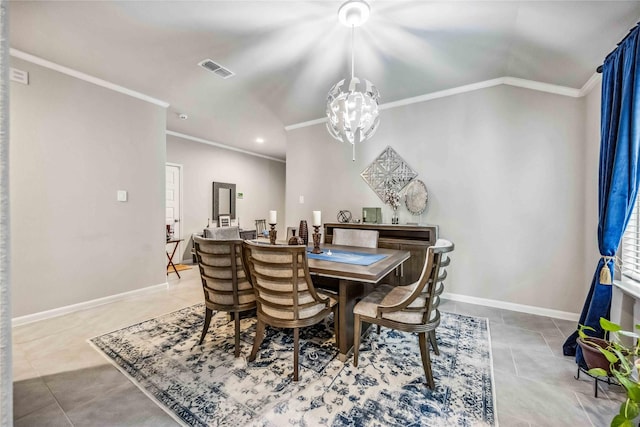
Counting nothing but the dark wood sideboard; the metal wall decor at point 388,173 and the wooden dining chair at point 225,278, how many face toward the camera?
2

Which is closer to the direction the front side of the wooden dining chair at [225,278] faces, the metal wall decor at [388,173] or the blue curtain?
the metal wall decor

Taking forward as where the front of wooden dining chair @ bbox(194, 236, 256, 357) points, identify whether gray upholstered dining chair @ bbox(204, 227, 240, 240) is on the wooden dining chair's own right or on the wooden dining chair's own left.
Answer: on the wooden dining chair's own left

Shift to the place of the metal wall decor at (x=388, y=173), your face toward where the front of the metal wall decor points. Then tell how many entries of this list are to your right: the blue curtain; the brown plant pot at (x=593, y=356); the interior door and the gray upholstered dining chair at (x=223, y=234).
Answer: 2

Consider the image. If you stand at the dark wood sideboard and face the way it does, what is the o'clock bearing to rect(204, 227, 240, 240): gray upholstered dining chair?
The gray upholstered dining chair is roughly at 3 o'clock from the dark wood sideboard.

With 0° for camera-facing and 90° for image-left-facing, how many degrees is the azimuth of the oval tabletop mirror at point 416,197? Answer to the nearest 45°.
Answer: approximately 45°

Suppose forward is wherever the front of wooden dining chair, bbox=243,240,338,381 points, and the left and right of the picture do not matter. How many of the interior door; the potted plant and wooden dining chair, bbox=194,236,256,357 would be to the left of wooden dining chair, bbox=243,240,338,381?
2

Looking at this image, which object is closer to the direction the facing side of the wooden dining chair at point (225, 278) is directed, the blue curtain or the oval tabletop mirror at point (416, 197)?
the oval tabletop mirror
